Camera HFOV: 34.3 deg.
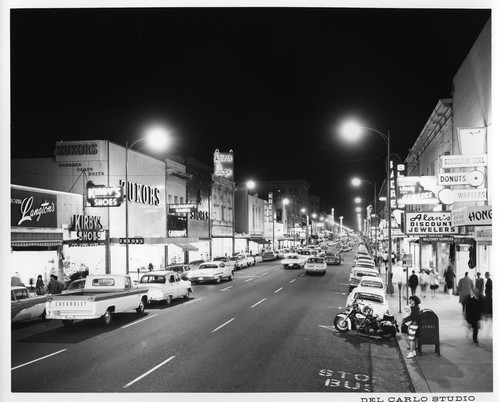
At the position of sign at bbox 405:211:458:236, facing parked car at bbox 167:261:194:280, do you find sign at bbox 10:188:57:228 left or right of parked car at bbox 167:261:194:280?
left

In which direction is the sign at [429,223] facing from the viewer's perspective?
toward the camera

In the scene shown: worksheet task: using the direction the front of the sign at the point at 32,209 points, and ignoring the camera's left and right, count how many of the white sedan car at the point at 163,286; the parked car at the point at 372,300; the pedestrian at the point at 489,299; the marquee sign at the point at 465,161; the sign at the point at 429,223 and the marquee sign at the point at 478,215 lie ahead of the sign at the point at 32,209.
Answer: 6

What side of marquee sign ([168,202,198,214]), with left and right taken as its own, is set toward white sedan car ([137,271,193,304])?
front

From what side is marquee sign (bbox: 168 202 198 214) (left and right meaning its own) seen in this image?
front

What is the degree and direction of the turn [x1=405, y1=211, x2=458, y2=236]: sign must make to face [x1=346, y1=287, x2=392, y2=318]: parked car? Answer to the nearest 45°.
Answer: approximately 45° to its right

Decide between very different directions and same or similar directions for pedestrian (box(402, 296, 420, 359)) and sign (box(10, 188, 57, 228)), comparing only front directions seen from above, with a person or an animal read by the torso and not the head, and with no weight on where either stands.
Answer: very different directions

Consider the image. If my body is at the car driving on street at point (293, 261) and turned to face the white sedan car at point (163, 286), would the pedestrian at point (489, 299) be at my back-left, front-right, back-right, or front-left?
front-left

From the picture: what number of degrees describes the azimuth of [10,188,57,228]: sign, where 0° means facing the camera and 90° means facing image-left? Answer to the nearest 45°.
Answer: approximately 315°

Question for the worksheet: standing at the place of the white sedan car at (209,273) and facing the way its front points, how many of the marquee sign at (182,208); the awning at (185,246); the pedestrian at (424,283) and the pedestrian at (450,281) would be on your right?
2

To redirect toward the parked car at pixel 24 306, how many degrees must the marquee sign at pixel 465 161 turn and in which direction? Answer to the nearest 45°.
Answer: approximately 90° to its right
